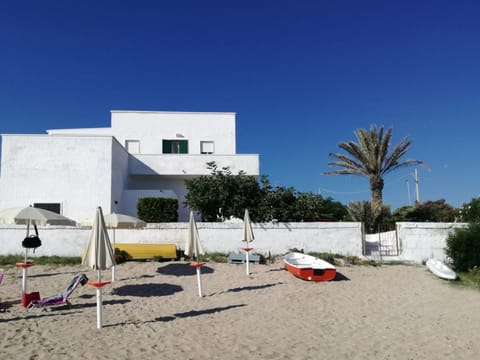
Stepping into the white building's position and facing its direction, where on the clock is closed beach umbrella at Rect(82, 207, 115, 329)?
The closed beach umbrella is roughly at 12 o'clock from the white building.

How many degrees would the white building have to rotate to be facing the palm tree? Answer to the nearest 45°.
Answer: approximately 90° to its left

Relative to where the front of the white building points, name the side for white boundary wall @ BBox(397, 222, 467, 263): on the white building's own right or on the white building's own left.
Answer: on the white building's own left

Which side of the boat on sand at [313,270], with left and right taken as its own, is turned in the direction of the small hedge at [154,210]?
front

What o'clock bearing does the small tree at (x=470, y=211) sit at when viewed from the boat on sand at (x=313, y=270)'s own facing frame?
The small tree is roughly at 3 o'clock from the boat on sand.

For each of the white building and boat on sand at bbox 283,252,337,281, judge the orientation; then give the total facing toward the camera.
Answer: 1

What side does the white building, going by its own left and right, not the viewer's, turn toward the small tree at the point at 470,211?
left

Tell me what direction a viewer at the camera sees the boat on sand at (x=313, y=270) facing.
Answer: facing away from the viewer and to the left of the viewer

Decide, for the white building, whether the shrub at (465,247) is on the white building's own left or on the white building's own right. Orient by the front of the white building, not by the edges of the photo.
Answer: on the white building's own left

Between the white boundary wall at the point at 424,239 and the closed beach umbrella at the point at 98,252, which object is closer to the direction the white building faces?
the closed beach umbrella

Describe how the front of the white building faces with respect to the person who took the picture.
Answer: facing the viewer

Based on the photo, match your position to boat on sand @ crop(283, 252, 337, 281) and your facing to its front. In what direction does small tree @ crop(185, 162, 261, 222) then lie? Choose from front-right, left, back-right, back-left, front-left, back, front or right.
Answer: front

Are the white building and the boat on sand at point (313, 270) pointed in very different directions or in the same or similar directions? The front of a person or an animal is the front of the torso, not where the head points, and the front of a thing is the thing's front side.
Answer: very different directions
